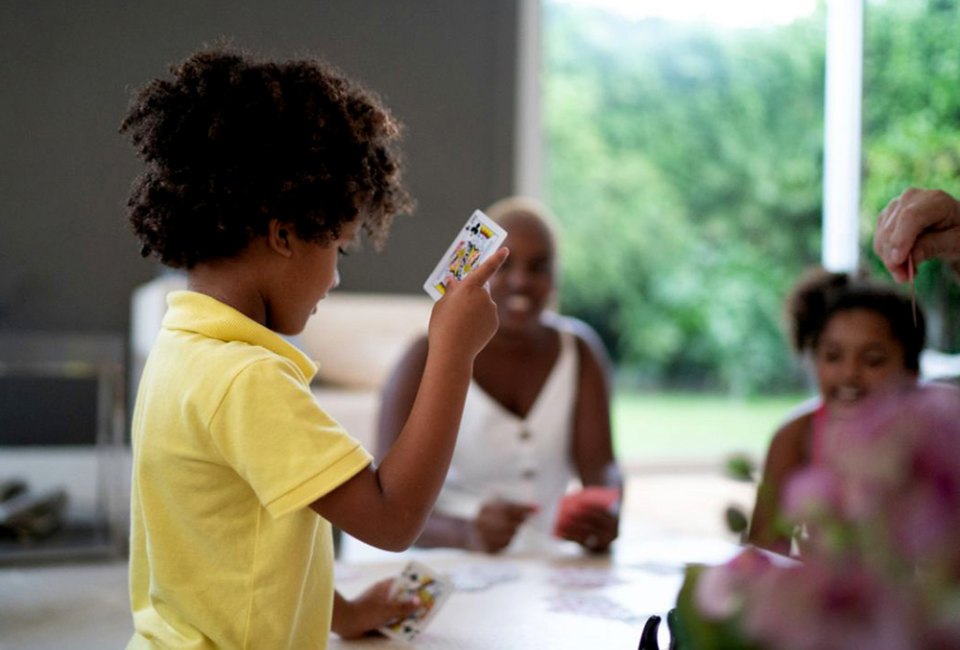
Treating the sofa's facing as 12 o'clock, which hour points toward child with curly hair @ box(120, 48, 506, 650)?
The child with curly hair is roughly at 12 o'clock from the sofa.

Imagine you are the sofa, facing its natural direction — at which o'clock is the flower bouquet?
The flower bouquet is roughly at 12 o'clock from the sofa.

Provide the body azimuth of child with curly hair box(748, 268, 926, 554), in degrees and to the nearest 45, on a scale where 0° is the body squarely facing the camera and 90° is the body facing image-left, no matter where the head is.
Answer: approximately 0°

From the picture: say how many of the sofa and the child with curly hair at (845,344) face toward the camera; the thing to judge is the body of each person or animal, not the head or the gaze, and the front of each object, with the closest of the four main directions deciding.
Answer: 2
